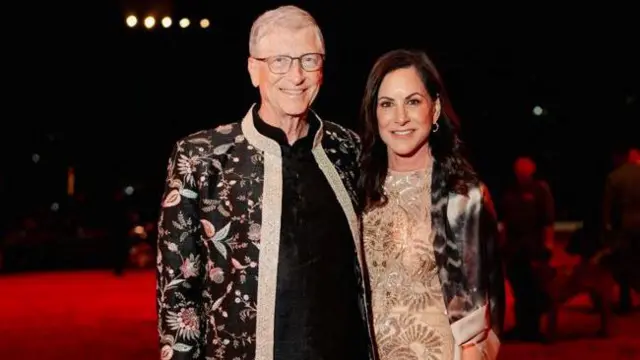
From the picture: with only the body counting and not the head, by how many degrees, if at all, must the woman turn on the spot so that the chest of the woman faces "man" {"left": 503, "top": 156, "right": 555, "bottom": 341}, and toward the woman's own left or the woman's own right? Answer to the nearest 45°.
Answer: approximately 135° to the woman's own right

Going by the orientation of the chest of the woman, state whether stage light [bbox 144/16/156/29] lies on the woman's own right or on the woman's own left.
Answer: on the woman's own right

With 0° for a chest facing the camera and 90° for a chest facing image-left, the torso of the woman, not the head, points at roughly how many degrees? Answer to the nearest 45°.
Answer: approximately 45°

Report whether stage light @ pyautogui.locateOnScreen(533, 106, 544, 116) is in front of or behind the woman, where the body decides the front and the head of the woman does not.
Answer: behind

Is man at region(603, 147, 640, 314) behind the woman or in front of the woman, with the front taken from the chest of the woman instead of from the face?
behind
